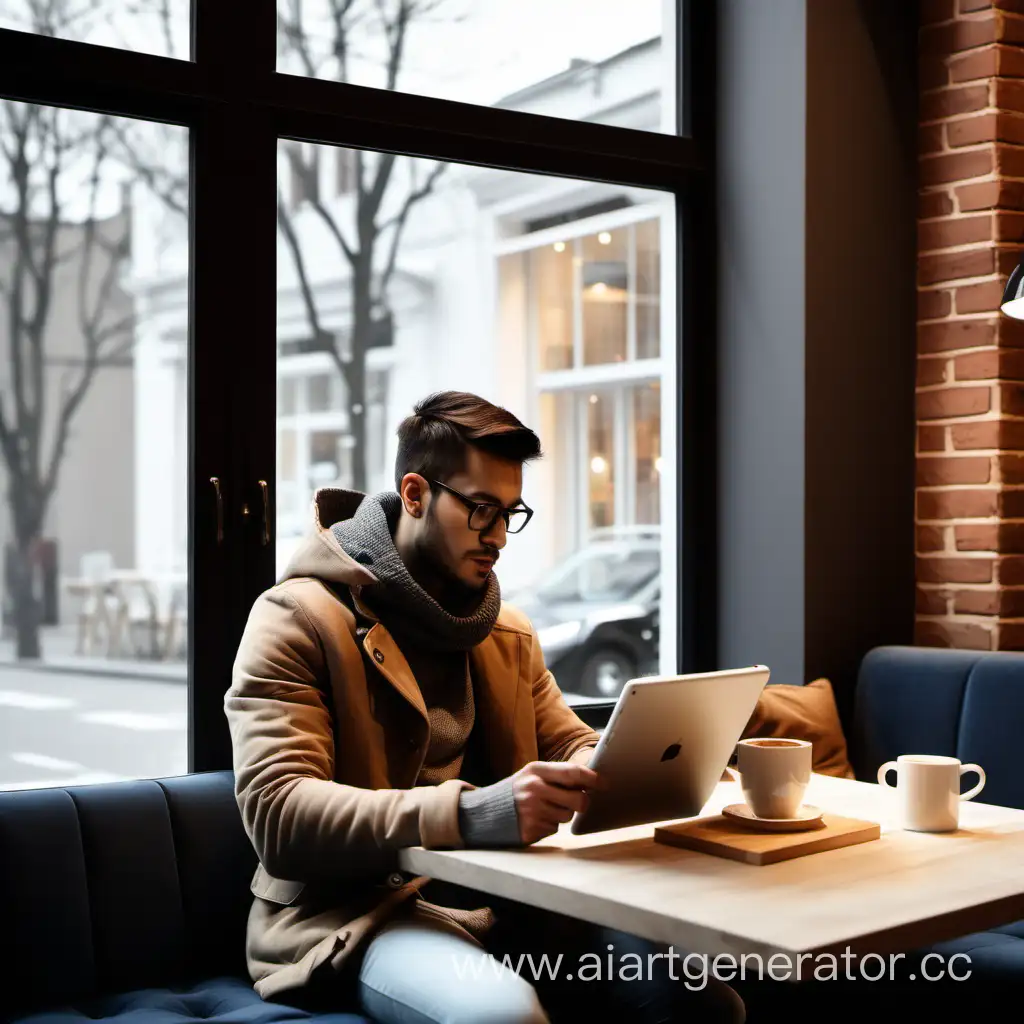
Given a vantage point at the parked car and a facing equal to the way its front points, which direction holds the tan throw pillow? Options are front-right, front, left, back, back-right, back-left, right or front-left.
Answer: left

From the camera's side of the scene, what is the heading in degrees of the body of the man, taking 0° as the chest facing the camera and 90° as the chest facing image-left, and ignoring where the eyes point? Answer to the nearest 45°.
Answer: approximately 315°

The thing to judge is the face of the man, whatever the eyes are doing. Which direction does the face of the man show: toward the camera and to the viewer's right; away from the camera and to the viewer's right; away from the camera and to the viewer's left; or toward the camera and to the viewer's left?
toward the camera and to the viewer's right

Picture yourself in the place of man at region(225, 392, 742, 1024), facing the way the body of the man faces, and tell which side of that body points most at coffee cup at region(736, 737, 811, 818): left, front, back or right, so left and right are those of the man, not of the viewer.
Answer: front

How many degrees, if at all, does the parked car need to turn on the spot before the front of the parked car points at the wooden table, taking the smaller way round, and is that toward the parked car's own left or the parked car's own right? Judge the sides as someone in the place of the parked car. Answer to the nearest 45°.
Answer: approximately 45° to the parked car's own left

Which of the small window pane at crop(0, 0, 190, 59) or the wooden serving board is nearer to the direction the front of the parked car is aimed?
the small window pane

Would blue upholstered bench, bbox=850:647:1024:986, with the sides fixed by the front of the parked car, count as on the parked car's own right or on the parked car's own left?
on the parked car's own left

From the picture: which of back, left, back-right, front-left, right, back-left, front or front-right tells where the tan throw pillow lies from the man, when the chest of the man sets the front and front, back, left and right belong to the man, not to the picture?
left

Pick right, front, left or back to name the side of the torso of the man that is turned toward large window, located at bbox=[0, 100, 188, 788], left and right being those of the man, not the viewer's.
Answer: back

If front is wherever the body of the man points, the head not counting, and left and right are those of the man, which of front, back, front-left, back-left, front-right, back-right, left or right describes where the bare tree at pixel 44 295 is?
back
